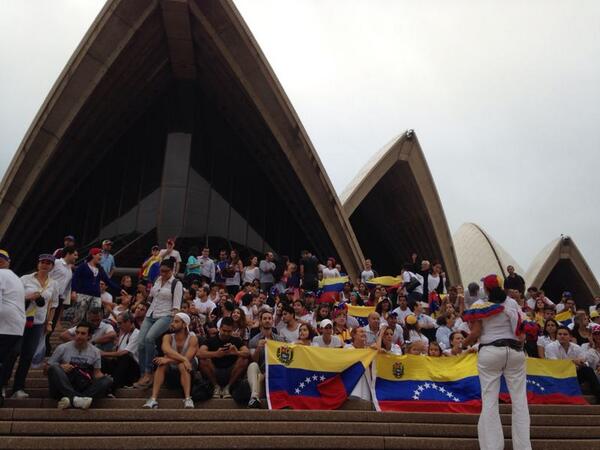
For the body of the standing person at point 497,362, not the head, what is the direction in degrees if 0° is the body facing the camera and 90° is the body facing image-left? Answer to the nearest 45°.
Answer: approximately 180°

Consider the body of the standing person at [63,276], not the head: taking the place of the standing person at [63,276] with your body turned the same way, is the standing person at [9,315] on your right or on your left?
on your right

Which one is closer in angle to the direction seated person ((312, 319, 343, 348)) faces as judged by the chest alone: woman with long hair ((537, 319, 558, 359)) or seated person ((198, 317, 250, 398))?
the seated person

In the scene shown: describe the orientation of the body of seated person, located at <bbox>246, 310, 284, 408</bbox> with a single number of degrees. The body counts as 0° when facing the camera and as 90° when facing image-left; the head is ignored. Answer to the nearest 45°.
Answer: approximately 0°

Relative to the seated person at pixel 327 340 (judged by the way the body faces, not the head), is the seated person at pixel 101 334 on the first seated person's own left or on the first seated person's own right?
on the first seated person's own right

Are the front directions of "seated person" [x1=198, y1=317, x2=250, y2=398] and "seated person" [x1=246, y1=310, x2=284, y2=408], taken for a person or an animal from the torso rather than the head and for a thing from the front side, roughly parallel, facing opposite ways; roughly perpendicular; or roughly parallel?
roughly parallel

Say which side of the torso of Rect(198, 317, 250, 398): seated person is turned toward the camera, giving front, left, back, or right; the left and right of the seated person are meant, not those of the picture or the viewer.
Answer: front

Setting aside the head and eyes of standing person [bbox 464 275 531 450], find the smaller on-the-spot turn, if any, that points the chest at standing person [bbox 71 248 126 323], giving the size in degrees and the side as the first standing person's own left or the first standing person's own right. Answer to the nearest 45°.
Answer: approximately 90° to the first standing person's own left

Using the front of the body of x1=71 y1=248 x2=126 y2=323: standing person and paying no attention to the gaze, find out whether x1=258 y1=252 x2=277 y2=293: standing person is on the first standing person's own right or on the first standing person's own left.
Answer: on the first standing person's own left

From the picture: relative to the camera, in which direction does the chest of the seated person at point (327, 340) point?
toward the camera

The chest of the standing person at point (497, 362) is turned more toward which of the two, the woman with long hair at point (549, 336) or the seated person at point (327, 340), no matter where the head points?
the woman with long hair

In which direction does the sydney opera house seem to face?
toward the camera

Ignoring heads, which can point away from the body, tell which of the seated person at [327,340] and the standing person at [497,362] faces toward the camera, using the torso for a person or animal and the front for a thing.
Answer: the seated person

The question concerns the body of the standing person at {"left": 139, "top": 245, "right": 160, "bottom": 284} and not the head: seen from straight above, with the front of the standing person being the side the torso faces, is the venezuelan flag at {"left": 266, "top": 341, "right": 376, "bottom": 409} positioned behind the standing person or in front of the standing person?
in front

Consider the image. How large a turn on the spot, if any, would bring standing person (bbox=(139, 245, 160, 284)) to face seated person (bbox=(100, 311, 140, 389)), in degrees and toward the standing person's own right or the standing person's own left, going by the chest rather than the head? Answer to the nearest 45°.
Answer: approximately 45° to the standing person's own right
